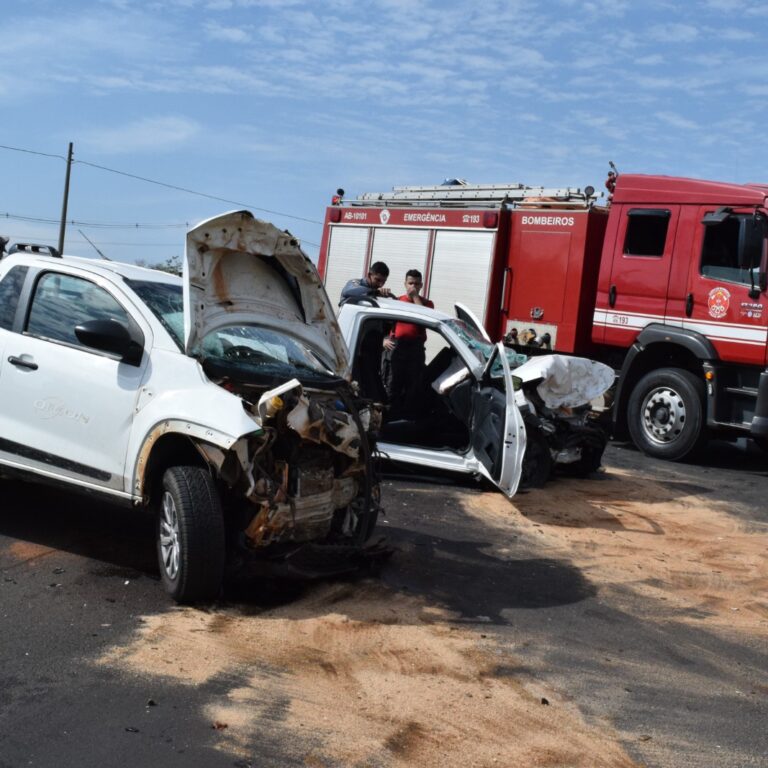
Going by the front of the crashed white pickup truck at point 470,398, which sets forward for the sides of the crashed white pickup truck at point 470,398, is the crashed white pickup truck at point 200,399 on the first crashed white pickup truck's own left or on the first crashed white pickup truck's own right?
on the first crashed white pickup truck's own right

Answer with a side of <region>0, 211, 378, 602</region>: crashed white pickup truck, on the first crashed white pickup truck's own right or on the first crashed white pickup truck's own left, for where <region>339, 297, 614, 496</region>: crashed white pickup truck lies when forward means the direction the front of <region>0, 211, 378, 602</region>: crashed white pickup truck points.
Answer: on the first crashed white pickup truck's own left

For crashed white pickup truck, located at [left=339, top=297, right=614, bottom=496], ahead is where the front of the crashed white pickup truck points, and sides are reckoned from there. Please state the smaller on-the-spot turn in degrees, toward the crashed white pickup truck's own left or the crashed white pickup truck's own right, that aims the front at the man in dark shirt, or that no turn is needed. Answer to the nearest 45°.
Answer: approximately 180°

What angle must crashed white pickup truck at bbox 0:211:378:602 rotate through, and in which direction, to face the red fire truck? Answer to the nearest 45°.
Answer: approximately 90° to its left

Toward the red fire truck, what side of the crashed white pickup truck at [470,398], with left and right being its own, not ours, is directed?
left

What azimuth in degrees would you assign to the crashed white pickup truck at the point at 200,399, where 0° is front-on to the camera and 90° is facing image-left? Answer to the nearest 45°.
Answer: approximately 315°
